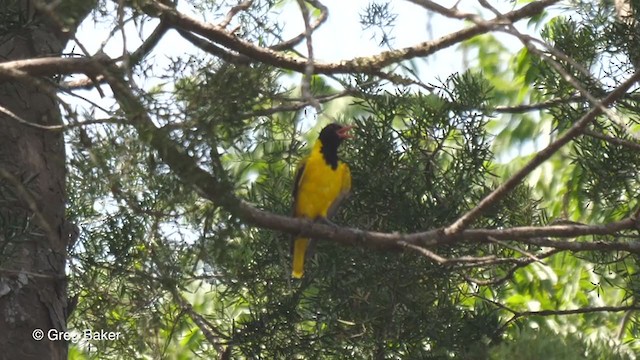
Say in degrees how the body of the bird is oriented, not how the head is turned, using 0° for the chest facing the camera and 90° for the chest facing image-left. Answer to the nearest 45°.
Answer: approximately 315°
